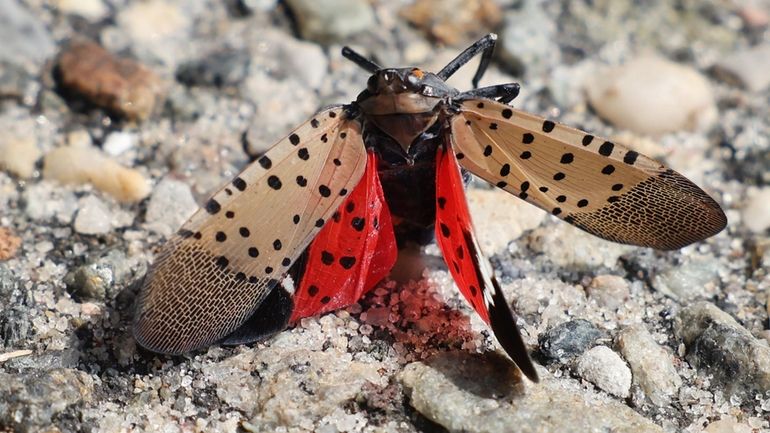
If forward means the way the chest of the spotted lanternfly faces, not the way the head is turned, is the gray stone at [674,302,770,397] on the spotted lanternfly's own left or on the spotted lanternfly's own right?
on the spotted lanternfly's own right

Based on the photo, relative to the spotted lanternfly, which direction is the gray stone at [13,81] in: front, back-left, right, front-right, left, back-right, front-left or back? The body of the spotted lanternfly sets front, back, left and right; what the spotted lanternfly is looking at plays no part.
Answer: front-left

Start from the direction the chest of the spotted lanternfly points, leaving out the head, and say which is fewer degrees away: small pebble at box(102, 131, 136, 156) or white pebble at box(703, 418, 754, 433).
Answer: the small pebble

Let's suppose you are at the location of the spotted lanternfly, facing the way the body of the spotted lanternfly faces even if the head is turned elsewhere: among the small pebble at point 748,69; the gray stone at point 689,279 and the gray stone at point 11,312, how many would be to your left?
1

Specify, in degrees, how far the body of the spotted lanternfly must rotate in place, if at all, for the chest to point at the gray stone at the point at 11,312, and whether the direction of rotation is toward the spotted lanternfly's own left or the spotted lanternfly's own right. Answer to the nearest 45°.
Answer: approximately 90° to the spotted lanternfly's own left

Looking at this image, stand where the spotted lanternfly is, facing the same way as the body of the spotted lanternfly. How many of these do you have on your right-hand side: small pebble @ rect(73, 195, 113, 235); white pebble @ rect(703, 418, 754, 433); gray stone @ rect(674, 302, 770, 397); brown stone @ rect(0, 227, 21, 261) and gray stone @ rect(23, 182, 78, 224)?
2

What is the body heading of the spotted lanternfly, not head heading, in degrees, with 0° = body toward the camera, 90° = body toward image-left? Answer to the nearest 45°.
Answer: approximately 180°

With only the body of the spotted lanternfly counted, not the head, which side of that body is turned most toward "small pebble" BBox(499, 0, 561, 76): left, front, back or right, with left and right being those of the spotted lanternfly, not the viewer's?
front

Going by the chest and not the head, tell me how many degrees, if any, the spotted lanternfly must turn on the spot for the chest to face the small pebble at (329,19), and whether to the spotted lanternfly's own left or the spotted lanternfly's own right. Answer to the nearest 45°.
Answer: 0° — it already faces it

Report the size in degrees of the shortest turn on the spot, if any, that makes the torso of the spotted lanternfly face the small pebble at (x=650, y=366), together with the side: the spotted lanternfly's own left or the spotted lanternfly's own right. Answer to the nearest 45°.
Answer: approximately 90° to the spotted lanternfly's own right

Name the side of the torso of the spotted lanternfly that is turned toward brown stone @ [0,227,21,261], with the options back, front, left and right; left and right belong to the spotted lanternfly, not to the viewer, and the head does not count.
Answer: left
